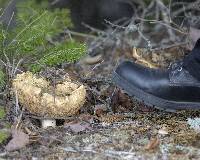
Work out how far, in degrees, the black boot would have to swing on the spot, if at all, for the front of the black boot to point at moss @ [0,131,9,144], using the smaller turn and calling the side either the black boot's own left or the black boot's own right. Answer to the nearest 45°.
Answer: approximately 45° to the black boot's own left

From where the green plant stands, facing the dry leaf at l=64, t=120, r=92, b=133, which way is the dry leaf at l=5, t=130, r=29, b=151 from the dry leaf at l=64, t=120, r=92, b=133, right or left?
right

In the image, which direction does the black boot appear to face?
to the viewer's left

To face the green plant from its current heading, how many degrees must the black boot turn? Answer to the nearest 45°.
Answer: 0° — it already faces it
